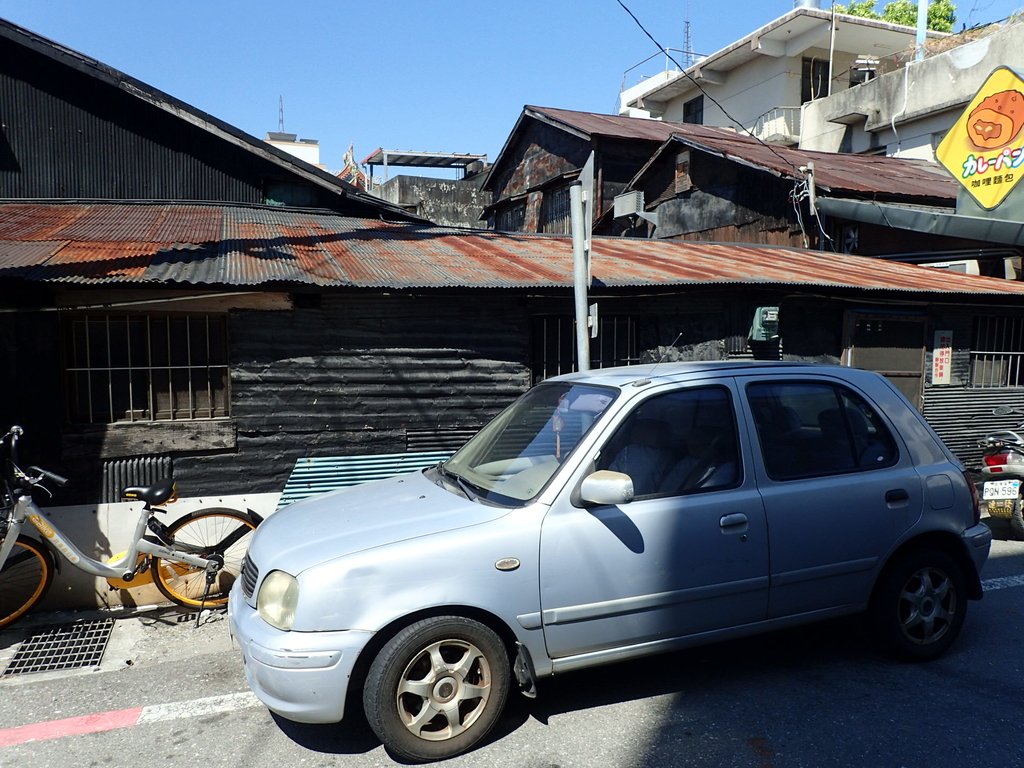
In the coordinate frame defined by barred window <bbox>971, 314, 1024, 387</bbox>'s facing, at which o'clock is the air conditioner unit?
The air conditioner unit is roughly at 4 o'clock from the barred window.

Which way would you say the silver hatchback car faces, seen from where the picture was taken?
facing the viewer and to the left of the viewer

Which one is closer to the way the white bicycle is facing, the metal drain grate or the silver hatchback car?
the metal drain grate

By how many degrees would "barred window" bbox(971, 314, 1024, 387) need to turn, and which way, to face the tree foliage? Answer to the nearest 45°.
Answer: approximately 180°

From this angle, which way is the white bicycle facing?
to the viewer's left

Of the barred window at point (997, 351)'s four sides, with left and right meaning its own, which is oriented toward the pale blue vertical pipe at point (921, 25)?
back

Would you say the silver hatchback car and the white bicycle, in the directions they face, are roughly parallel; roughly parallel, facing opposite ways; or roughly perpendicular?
roughly parallel

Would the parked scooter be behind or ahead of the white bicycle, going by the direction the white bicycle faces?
behind

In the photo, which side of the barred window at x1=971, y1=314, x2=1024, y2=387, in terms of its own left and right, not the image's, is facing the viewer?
front

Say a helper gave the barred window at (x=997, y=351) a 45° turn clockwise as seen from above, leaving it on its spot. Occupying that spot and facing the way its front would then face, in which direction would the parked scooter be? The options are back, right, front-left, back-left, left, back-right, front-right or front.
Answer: front-left

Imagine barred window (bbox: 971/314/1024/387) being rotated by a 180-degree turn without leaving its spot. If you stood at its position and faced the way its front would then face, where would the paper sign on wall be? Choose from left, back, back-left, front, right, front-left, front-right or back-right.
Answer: back-left

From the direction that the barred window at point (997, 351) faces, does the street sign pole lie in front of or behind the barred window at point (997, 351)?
in front

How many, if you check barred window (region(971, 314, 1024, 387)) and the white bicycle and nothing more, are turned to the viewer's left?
1

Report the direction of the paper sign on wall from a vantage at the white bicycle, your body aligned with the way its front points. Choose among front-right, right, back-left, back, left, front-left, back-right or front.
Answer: back

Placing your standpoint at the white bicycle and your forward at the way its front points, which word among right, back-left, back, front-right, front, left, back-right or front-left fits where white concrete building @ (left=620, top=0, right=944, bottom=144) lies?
back-right
